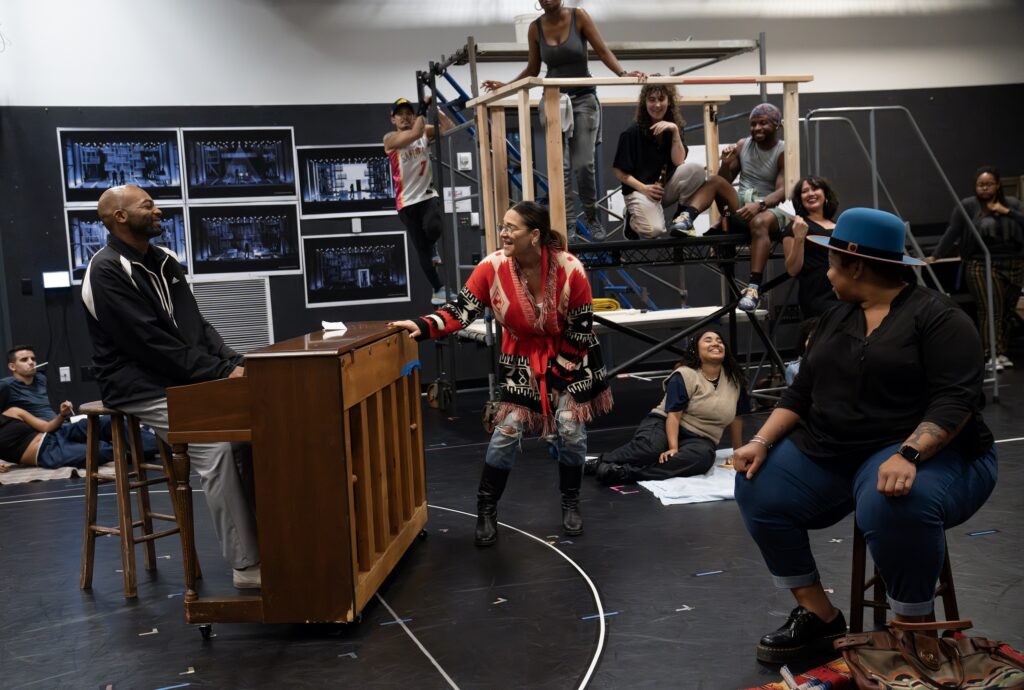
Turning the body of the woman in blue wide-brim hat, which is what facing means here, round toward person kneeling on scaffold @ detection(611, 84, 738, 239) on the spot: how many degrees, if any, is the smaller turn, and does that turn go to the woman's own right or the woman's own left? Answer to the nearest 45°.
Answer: approximately 135° to the woman's own right

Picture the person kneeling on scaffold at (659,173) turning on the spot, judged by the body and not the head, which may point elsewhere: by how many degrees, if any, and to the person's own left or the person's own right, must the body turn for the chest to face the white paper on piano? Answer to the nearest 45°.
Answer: approximately 45° to the person's own right

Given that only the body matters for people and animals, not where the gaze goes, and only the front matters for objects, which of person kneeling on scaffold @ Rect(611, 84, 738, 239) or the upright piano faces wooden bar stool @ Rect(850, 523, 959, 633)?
the person kneeling on scaffold

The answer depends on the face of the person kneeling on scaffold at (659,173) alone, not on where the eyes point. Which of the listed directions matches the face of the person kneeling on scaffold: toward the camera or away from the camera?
toward the camera

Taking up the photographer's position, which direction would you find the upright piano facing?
facing to the left of the viewer

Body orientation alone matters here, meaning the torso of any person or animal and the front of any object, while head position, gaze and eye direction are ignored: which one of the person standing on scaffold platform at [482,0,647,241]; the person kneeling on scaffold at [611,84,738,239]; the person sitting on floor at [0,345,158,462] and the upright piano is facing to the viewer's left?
the upright piano

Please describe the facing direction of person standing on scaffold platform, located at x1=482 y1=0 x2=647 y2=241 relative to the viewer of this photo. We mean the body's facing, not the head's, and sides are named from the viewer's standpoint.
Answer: facing the viewer

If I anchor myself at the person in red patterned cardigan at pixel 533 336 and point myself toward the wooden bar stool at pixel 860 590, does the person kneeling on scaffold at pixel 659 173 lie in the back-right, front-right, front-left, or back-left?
back-left

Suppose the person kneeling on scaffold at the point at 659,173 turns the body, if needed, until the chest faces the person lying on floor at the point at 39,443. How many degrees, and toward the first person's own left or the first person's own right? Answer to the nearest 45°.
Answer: approximately 90° to the first person's own right

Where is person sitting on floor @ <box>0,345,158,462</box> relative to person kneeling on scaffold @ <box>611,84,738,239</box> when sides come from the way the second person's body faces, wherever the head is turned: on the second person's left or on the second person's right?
on the second person's right

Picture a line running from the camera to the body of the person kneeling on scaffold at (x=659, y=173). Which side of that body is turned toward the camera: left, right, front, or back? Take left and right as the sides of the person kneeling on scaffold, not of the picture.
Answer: front

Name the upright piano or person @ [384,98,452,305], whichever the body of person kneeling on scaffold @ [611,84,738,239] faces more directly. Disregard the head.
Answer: the upright piano

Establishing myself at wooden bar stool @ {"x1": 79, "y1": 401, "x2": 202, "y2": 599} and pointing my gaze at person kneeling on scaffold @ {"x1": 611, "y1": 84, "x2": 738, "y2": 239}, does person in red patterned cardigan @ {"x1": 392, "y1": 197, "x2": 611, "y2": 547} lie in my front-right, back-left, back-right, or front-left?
front-right

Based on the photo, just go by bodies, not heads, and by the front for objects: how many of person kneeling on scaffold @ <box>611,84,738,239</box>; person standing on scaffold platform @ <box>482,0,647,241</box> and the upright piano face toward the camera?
2

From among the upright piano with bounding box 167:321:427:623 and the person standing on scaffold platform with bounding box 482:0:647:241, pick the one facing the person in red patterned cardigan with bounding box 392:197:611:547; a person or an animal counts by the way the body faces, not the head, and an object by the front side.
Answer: the person standing on scaffold platform

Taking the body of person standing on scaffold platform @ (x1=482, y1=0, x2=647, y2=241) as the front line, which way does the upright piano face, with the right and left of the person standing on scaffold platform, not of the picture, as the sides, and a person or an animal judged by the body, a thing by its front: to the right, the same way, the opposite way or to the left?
to the right
